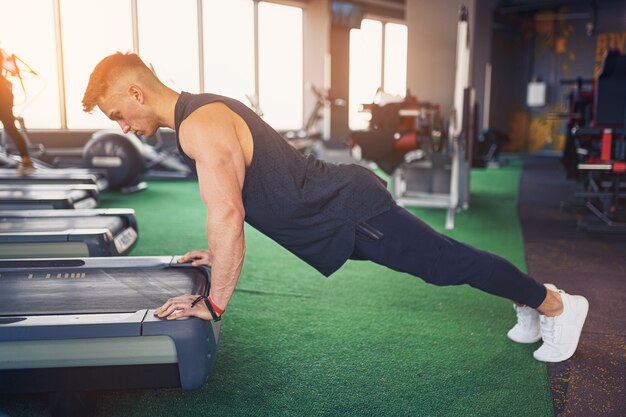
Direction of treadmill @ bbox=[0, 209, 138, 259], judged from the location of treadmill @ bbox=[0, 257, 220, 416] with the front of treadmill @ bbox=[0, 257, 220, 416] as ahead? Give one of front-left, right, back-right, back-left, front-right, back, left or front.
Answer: right

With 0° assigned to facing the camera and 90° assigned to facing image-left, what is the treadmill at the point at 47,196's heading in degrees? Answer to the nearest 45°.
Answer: approximately 90°

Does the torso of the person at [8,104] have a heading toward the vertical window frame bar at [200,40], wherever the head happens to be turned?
no

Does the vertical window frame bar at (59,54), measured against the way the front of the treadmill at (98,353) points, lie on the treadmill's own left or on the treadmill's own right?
on the treadmill's own right

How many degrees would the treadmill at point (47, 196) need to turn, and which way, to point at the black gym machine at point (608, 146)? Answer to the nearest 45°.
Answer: approximately 180°

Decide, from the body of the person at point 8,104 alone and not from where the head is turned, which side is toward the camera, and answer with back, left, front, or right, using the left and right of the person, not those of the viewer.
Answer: left

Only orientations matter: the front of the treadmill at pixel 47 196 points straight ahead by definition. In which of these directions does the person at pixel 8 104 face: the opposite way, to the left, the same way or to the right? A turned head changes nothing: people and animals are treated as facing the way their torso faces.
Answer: the same way

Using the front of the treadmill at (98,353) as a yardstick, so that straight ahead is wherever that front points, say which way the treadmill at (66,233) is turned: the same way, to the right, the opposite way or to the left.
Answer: the same way

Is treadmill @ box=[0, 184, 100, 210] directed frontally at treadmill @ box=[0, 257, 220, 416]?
no

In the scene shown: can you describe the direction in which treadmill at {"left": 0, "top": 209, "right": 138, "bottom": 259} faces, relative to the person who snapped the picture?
facing to the left of the viewer

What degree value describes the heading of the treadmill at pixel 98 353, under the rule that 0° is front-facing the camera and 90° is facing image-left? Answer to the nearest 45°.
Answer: approximately 90°

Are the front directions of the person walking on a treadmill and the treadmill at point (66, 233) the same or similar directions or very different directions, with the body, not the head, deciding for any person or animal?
same or similar directions

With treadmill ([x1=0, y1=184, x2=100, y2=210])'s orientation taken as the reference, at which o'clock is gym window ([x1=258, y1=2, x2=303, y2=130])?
The gym window is roughly at 4 o'clock from the treadmill.

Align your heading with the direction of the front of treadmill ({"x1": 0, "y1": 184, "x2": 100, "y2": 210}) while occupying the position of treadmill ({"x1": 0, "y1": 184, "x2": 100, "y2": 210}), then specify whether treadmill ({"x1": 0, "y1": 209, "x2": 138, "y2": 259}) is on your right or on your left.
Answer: on your left

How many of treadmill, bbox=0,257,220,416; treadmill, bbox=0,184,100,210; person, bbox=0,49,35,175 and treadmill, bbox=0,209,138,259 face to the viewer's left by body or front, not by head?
4
